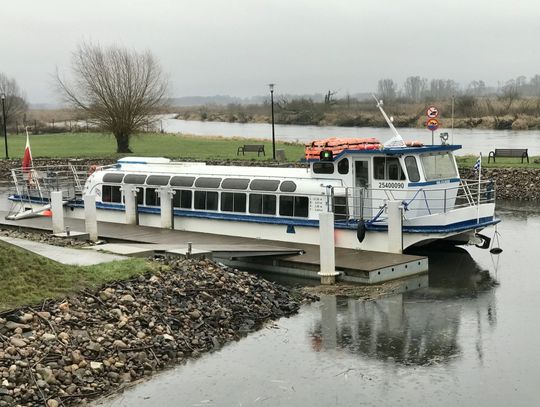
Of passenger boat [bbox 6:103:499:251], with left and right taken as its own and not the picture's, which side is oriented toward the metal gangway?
back

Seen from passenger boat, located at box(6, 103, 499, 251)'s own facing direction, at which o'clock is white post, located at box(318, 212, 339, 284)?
The white post is roughly at 2 o'clock from the passenger boat.

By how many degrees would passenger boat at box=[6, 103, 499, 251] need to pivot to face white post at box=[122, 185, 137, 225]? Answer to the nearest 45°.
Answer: approximately 180°

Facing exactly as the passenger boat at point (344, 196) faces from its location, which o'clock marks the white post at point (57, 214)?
The white post is roughly at 5 o'clock from the passenger boat.

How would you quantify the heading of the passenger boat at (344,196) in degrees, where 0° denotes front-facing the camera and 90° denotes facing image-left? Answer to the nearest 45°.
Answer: approximately 315°

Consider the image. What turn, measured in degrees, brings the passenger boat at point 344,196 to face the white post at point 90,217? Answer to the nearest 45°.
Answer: approximately 135° to its right

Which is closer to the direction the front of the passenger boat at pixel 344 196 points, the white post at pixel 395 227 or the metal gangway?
the white post
